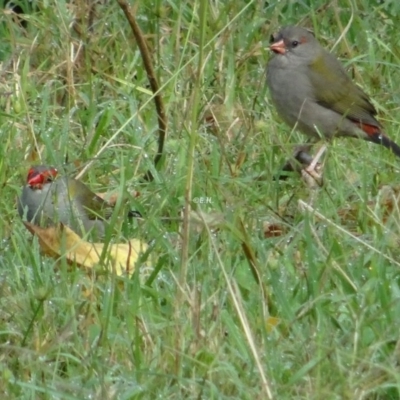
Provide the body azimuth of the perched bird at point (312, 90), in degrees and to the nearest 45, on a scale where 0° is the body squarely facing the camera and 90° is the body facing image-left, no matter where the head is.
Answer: approximately 45°

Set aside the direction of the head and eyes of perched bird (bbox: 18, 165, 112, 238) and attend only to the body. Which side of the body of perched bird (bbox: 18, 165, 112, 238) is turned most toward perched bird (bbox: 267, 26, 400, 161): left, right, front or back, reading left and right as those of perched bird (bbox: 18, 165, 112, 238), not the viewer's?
back

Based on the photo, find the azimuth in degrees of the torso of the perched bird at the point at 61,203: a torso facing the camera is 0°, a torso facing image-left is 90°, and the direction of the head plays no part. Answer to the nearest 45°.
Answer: approximately 45°

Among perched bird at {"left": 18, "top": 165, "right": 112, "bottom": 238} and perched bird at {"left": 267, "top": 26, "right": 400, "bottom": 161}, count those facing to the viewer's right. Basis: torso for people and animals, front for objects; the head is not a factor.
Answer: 0

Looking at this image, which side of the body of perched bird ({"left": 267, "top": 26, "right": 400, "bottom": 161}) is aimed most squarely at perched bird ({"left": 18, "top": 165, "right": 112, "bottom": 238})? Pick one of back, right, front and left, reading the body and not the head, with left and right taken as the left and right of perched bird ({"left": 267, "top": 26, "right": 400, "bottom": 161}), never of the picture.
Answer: front

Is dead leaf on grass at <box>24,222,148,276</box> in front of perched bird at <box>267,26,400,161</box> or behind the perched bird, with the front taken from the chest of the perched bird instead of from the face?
in front
